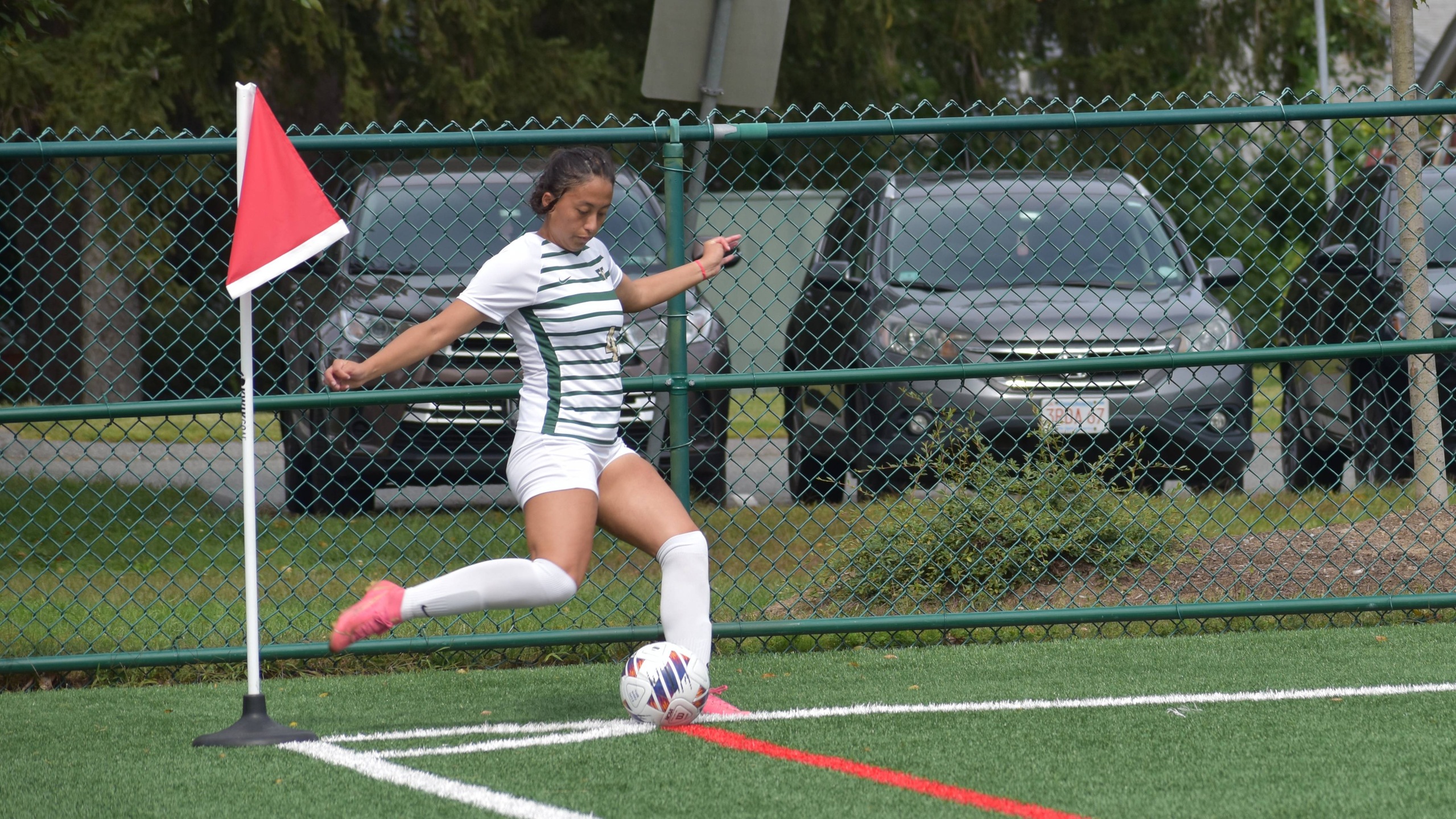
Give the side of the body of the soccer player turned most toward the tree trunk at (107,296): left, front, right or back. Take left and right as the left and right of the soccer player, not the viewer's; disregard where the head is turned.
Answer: back

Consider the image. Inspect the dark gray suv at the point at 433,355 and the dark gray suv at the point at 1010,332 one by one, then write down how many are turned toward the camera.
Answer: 2

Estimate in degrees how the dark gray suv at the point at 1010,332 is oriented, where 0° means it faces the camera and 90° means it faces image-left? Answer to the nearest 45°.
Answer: approximately 0°

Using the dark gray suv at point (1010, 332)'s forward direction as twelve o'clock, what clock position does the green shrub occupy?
The green shrub is roughly at 12 o'clock from the dark gray suv.

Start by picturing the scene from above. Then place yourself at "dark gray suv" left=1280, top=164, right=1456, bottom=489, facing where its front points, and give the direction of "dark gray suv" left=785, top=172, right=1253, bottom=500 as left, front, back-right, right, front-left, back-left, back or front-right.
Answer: right

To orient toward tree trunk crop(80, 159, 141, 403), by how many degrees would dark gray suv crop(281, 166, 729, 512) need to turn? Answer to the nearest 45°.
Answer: approximately 135° to its right

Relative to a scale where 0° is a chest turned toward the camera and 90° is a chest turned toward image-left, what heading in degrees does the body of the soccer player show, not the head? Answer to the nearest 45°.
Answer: approximately 315°

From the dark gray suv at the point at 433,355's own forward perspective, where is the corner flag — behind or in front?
in front

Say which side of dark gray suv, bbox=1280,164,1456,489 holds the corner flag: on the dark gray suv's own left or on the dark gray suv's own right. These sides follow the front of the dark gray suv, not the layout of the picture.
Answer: on the dark gray suv's own right

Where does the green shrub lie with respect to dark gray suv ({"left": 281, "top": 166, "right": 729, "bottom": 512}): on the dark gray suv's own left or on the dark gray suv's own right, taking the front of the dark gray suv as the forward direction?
on the dark gray suv's own left

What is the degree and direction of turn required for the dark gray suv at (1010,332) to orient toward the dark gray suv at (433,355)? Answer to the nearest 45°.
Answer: approximately 90° to its right

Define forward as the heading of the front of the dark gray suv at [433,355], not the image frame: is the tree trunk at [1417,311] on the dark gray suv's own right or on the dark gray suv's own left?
on the dark gray suv's own left

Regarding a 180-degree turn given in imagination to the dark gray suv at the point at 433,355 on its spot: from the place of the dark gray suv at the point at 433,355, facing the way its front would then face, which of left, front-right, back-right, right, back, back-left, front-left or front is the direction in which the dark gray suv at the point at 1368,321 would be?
right

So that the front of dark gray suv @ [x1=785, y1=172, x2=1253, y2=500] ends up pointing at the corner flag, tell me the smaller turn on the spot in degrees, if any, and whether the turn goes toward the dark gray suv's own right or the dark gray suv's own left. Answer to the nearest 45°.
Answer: approximately 45° to the dark gray suv's own right
